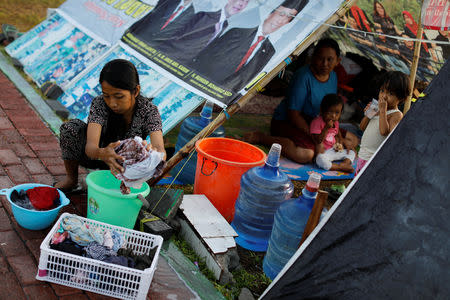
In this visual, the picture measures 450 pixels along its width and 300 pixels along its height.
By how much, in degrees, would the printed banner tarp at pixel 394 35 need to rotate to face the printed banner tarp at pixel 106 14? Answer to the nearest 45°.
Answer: approximately 90° to its right

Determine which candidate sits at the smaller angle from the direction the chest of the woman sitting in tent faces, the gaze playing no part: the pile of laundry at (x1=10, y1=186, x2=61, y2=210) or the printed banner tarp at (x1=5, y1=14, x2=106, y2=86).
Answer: the pile of laundry

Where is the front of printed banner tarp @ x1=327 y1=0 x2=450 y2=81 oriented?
toward the camera

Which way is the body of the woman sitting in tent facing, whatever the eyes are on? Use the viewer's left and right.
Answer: facing the viewer and to the right of the viewer

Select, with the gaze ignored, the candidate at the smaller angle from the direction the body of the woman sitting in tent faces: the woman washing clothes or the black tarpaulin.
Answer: the black tarpaulin

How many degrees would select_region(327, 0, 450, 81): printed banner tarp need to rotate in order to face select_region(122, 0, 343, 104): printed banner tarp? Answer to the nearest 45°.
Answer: approximately 45° to its right

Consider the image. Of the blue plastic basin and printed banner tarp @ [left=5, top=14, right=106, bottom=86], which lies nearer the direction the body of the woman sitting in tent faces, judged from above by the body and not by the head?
the blue plastic basin

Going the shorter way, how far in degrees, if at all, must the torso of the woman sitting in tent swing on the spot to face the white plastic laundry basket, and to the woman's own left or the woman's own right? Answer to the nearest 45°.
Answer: approximately 45° to the woman's own right

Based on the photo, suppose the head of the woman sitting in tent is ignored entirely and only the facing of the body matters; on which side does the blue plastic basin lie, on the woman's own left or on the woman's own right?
on the woman's own right

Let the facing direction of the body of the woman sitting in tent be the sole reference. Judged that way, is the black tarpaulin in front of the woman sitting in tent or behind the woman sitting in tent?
in front

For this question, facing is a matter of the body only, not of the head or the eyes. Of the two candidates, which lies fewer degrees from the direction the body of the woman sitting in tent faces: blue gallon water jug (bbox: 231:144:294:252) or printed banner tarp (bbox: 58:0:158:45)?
the blue gallon water jug

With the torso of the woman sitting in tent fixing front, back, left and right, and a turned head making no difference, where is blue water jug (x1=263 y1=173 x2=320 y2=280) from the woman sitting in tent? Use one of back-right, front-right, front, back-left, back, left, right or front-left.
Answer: front-right

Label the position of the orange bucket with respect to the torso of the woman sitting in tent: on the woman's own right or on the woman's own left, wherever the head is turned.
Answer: on the woman's own right

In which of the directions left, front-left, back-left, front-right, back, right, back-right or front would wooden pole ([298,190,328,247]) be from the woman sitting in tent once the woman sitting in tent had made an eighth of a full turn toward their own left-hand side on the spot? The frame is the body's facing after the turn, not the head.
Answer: right

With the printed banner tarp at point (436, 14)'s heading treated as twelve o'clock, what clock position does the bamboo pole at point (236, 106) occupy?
The bamboo pole is roughly at 2 o'clock from the printed banner tarp.
